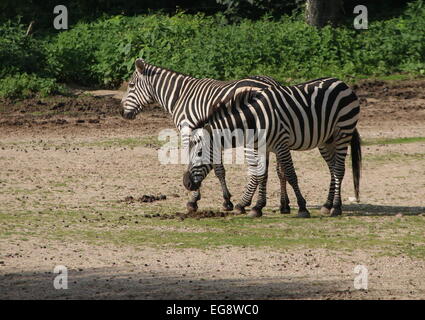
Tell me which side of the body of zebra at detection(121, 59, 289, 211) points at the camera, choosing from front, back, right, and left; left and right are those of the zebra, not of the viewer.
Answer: left

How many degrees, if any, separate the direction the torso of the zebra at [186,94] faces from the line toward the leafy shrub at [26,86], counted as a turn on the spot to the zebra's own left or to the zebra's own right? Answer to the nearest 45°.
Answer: approximately 45° to the zebra's own right

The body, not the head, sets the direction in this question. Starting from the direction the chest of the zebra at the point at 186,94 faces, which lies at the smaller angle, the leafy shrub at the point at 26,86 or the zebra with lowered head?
the leafy shrub

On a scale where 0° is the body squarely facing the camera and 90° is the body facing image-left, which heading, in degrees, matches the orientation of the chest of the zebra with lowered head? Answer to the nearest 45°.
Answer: approximately 90°

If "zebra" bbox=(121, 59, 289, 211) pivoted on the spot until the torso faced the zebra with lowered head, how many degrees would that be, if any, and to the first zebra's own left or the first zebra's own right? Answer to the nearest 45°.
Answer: approximately 135° to the first zebra's own left

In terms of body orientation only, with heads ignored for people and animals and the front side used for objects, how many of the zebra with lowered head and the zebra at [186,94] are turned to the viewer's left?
2
